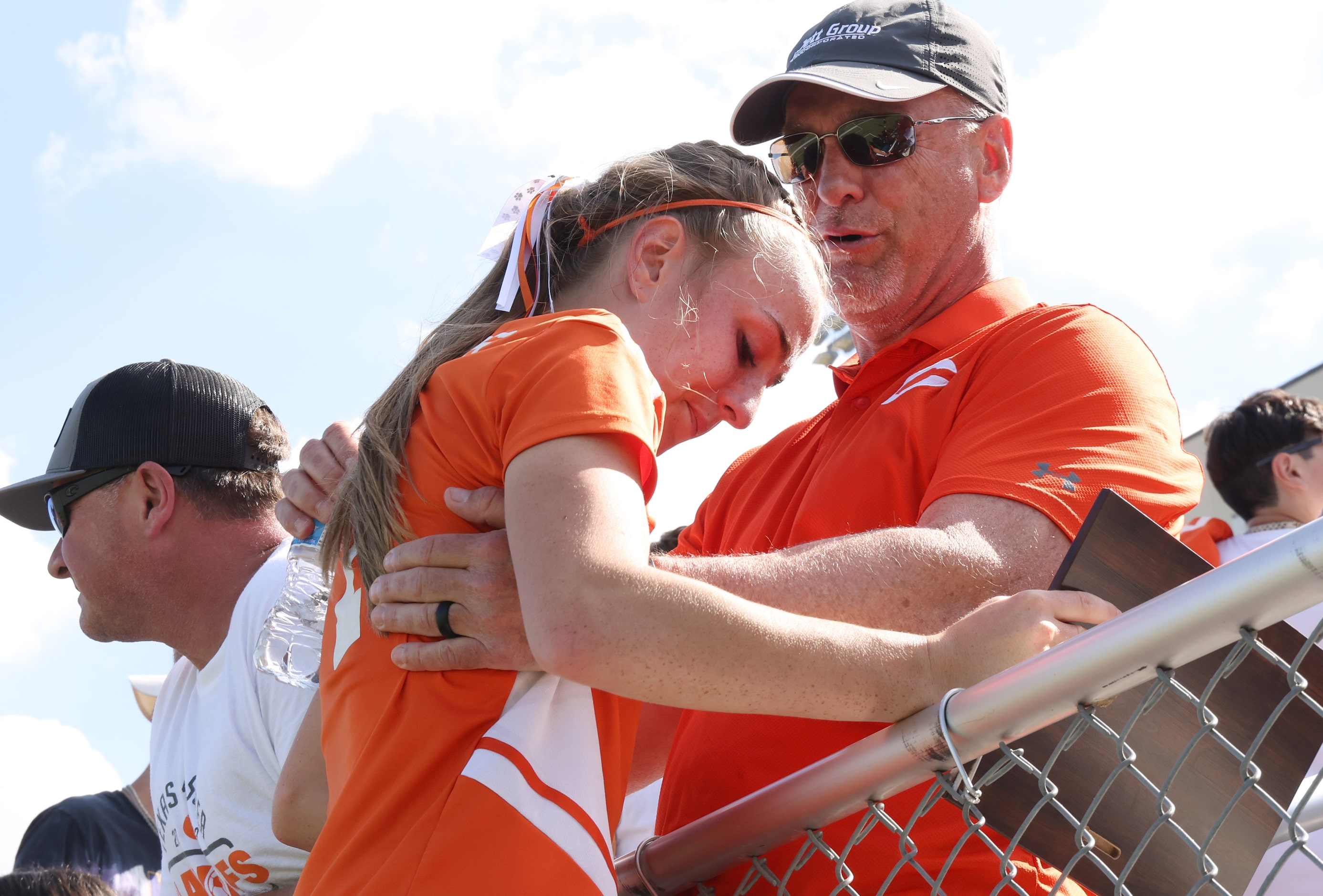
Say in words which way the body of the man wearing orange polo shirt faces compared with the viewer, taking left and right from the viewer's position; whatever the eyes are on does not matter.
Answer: facing the viewer and to the left of the viewer

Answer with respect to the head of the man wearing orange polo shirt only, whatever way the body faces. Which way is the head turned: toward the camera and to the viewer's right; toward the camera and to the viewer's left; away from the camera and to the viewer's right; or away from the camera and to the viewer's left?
toward the camera and to the viewer's left

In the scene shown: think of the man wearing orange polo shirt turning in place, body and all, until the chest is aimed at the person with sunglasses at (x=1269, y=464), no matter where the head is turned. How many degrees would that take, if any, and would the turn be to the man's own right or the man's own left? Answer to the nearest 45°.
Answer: approximately 180°

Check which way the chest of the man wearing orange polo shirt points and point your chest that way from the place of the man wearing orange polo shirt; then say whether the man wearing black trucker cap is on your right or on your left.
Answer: on your right

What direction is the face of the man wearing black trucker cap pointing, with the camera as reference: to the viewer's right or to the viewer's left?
to the viewer's left
